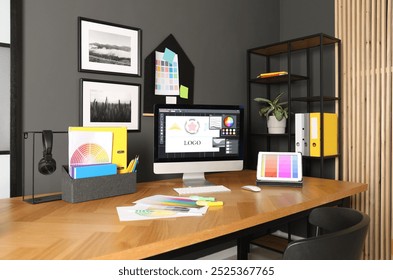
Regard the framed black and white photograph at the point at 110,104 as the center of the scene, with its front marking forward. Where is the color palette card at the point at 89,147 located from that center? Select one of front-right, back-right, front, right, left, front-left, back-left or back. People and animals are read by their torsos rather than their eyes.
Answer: front-right

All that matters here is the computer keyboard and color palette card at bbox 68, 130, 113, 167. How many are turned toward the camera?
2

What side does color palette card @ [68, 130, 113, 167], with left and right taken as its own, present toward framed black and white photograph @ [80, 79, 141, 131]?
back

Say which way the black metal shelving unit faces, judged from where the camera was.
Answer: facing the viewer and to the left of the viewer

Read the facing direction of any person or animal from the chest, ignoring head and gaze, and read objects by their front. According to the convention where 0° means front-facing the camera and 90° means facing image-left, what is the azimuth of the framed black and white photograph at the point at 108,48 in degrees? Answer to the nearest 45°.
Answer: approximately 315°

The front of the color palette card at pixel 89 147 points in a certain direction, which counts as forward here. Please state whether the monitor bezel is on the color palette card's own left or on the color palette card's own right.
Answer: on the color palette card's own left

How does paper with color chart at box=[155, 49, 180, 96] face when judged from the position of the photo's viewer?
facing the viewer and to the right of the viewer
